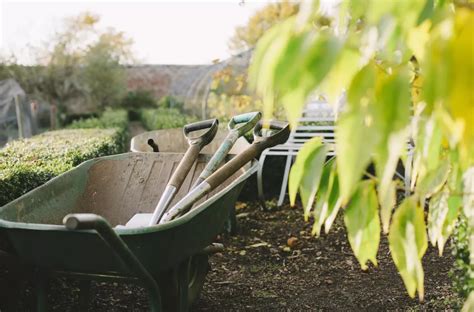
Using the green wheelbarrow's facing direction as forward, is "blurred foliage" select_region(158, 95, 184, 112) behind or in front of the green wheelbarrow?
in front

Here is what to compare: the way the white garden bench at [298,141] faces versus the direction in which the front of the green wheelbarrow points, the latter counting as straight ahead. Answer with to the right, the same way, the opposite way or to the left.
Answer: the opposite way

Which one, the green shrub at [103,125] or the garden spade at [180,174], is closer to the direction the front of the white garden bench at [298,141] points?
the garden spade

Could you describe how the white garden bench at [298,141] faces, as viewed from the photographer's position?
facing the viewer and to the left of the viewer

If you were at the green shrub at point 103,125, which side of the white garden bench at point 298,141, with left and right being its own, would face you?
right

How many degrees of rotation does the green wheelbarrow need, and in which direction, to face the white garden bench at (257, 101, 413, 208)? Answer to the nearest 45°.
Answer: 0° — it already faces it

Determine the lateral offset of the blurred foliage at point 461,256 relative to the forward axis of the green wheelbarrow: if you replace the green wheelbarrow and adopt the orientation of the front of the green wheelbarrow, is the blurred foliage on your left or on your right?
on your right

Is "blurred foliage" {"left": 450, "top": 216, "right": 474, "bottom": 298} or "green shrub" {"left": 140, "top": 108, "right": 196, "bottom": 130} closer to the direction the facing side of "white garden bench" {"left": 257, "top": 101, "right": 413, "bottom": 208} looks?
the blurred foliage

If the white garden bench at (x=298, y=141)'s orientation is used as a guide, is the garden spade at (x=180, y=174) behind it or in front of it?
in front

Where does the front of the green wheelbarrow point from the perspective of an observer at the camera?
facing away from the viewer and to the right of the viewer
